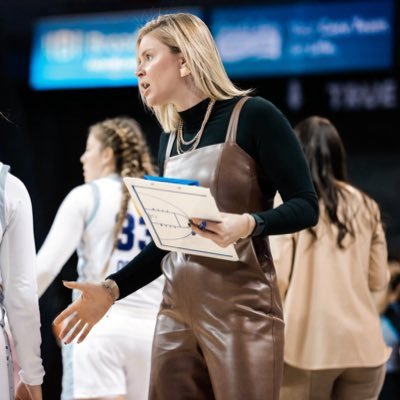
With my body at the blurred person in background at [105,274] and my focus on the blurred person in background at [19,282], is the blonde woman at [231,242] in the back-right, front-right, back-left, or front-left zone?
front-left

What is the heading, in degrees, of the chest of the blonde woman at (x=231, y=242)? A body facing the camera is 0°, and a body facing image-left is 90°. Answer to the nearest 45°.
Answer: approximately 45°

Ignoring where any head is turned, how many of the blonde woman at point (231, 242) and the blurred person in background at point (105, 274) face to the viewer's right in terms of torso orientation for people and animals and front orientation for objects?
0

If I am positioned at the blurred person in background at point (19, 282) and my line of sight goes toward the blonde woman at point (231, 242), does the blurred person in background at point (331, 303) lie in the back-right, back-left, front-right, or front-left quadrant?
front-left

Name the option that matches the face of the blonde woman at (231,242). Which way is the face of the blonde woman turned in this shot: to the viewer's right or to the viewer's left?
to the viewer's left

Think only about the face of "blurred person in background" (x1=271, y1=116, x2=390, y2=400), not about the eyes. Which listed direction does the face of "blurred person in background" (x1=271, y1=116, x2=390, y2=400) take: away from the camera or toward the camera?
away from the camera

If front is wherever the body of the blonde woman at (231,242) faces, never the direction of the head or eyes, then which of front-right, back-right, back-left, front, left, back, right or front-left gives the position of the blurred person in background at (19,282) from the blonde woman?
front-right

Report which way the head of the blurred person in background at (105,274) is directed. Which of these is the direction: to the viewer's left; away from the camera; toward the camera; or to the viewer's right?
to the viewer's left

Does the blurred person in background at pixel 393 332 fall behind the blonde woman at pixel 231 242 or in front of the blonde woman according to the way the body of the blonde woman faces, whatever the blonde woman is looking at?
behind
